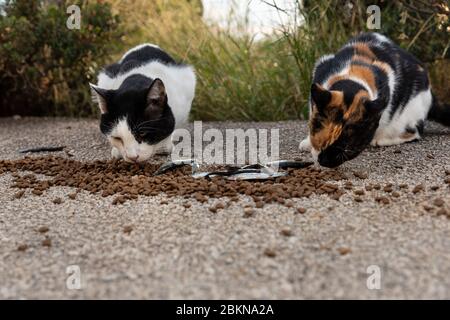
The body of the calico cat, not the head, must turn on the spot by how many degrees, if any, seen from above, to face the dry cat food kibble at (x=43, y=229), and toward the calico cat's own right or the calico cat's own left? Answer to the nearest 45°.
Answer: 0° — it already faces it

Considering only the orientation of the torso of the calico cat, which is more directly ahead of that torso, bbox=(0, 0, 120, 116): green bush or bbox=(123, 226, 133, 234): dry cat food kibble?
the dry cat food kibble

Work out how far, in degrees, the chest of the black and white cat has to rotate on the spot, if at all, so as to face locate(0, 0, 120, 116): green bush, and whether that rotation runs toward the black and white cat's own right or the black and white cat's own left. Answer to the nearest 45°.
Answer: approximately 180°

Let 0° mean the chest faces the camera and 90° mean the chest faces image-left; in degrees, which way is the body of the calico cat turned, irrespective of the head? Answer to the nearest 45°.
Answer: approximately 45°

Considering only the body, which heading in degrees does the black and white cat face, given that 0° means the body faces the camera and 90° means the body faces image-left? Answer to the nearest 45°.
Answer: approximately 0°

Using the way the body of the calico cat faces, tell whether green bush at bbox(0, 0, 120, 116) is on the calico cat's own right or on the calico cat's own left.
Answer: on the calico cat's own right

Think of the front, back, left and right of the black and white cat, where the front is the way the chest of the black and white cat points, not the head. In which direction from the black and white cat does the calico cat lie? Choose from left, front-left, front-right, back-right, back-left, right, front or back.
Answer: left

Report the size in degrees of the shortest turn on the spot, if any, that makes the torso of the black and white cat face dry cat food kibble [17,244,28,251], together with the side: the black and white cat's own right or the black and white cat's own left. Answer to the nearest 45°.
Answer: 0° — it already faces it

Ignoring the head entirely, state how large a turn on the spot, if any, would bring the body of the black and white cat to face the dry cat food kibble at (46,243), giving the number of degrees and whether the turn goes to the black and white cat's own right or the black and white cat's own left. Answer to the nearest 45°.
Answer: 0° — it already faces it

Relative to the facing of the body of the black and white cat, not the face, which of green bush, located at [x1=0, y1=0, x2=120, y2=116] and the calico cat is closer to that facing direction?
the calico cat

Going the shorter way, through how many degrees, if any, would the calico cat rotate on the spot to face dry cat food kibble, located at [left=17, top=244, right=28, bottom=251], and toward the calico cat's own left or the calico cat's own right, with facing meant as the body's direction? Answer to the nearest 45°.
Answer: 0° — it already faces it

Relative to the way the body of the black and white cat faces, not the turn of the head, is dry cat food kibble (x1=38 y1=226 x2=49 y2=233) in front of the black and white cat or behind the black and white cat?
in front
